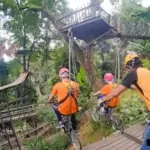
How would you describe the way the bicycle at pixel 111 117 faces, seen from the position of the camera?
facing away from the viewer and to the left of the viewer

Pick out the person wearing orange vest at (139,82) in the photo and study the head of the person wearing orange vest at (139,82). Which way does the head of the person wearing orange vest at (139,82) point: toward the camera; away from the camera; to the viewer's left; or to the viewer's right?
to the viewer's left

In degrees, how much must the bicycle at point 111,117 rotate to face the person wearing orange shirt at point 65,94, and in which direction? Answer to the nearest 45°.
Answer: approximately 90° to its left
